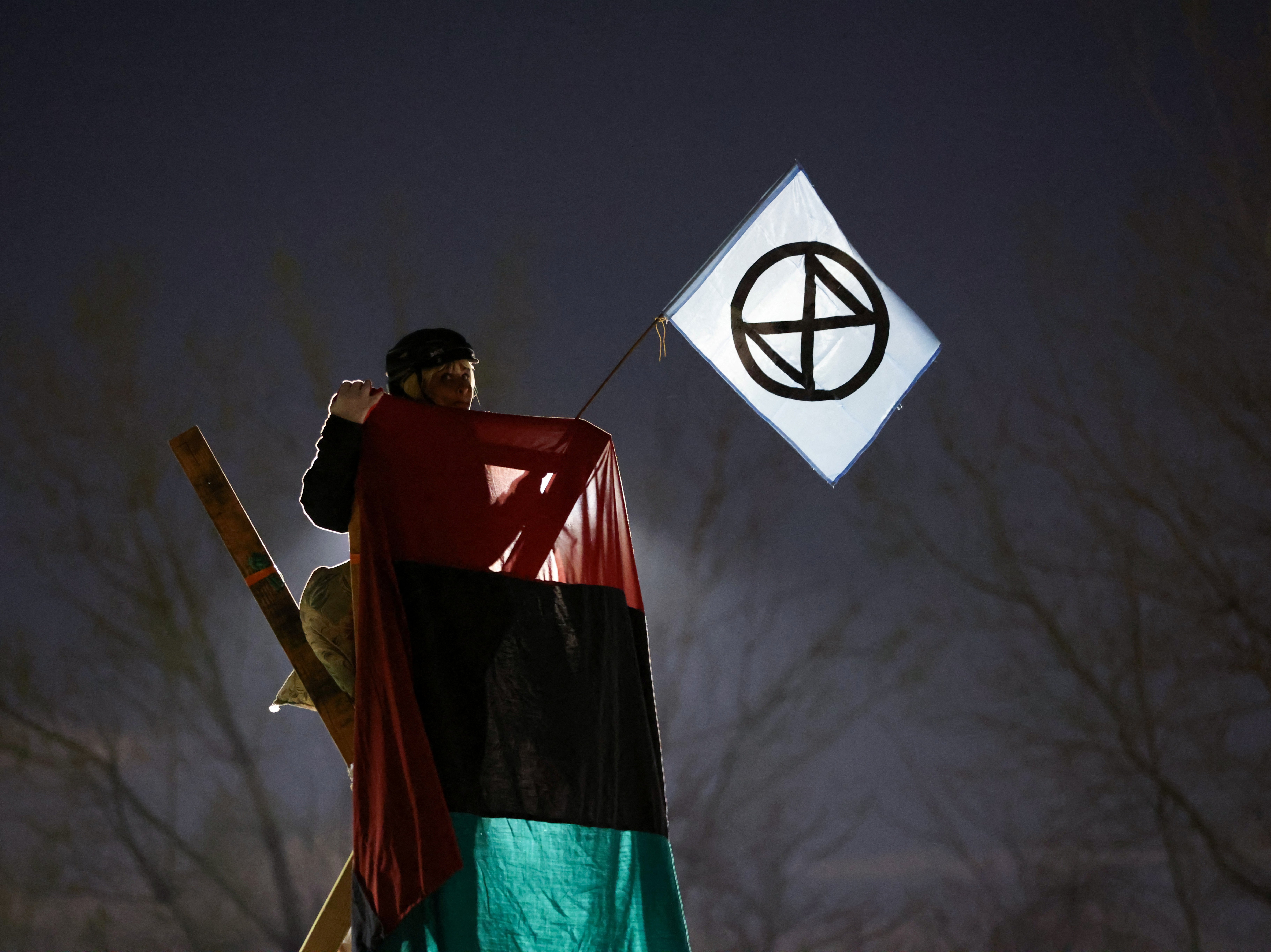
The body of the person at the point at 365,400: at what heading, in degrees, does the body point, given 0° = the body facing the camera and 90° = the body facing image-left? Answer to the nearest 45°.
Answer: approximately 315°
